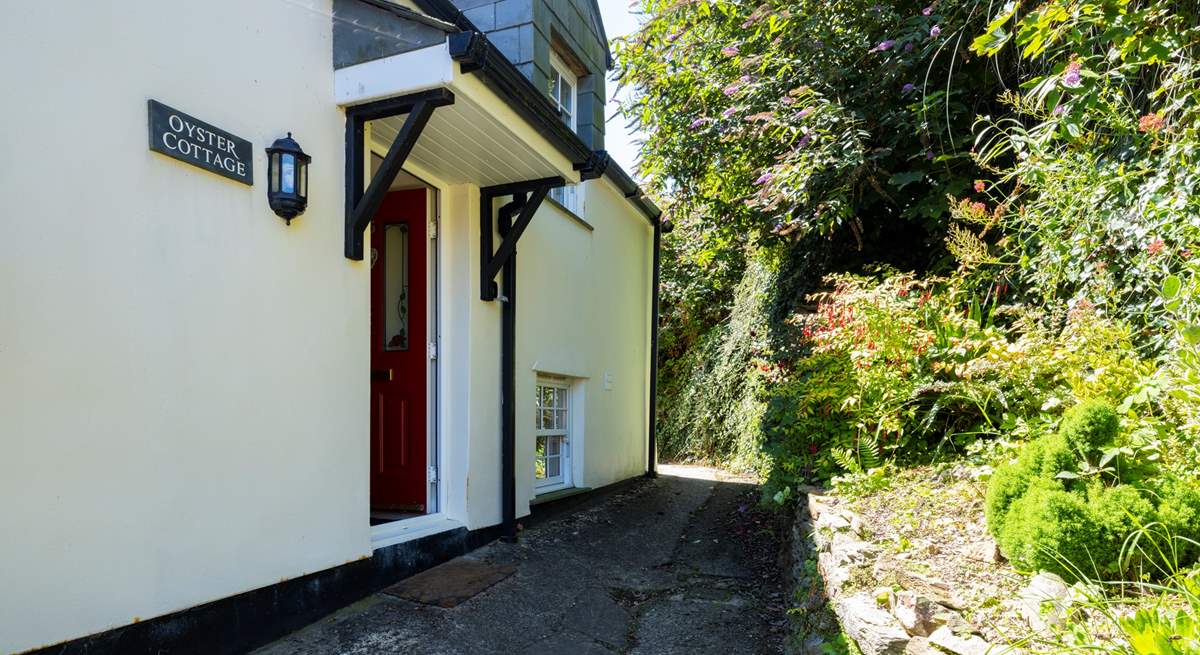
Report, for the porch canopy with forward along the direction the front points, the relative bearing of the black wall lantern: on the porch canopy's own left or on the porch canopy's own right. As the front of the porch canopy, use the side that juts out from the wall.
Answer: on the porch canopy's own right

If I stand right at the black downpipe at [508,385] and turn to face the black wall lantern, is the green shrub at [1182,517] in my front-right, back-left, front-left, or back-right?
front-left

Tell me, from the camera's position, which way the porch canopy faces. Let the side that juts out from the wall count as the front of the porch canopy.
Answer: facing the viewer and to the right of the viewer

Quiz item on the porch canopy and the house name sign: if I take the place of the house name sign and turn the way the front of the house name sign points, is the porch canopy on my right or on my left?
on my left

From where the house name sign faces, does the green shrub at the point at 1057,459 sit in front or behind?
in front

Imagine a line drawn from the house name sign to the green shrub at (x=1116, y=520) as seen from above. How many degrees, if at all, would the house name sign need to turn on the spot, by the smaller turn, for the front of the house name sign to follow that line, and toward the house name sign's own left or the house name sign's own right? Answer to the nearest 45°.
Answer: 0° — it already faces it

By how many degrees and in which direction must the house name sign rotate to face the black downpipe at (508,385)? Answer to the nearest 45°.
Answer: approximately 90° to its left

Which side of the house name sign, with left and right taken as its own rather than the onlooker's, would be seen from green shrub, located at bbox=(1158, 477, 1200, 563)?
front

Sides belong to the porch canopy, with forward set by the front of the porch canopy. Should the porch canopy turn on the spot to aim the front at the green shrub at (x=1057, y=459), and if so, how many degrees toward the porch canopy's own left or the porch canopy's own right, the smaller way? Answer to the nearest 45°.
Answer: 0° — it already faces it

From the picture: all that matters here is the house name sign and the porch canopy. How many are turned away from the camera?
0

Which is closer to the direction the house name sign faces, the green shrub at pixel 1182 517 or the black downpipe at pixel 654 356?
the green shrub

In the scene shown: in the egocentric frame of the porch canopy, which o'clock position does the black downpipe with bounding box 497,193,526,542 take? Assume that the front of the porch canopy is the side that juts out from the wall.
The black downpipe is roughly at 8 o'clock from the porch canopy.

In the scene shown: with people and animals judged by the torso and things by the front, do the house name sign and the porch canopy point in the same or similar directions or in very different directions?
same or similar directions

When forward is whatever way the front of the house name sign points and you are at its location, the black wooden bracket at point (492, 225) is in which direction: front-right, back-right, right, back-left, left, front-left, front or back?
left
